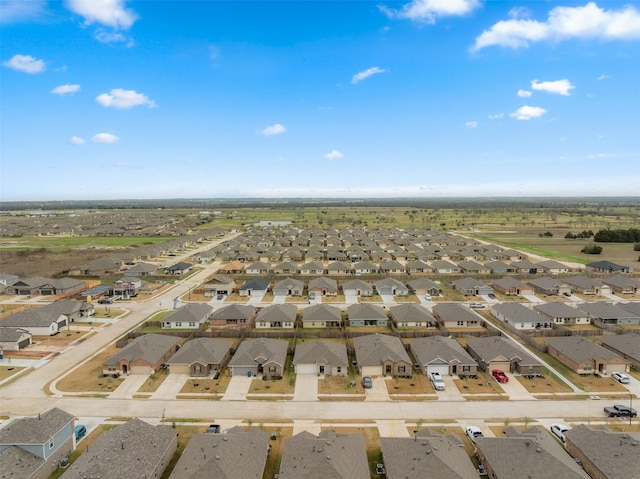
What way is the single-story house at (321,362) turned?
toward the camera

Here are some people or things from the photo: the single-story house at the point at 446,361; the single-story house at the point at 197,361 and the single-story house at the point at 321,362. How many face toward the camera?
3

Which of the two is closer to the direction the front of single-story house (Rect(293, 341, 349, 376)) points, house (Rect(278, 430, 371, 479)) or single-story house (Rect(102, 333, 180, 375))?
the house

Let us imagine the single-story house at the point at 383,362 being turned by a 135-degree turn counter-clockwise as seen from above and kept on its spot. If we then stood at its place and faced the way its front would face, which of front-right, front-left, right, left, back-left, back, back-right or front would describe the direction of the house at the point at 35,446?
back

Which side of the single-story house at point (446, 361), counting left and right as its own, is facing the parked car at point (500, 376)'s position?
left

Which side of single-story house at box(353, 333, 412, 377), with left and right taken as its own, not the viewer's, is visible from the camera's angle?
front

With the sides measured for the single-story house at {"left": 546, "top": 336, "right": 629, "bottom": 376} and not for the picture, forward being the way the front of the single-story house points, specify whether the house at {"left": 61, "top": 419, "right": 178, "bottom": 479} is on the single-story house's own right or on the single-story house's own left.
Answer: on the single-story house's own right

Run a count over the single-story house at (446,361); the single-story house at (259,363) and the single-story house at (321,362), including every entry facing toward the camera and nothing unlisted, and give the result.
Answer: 3

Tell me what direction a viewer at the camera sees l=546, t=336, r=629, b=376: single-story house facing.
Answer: facing the viewer and to the right of the viewer

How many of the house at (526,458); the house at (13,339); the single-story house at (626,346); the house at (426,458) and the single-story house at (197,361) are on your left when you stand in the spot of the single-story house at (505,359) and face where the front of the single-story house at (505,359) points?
1

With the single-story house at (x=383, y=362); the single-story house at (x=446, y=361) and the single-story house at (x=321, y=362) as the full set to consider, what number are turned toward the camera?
3

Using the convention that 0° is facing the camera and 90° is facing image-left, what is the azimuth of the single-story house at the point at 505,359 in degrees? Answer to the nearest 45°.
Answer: approximately 315°
